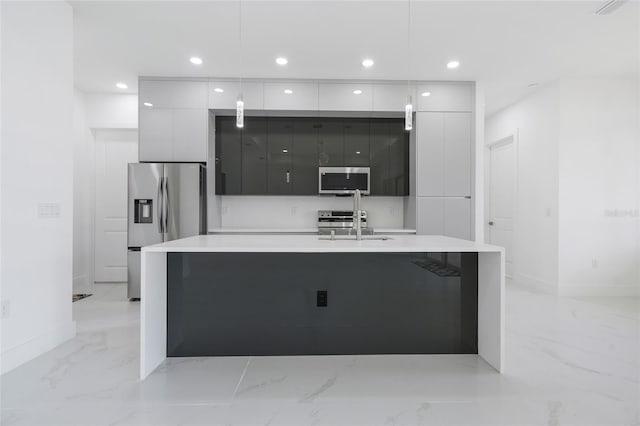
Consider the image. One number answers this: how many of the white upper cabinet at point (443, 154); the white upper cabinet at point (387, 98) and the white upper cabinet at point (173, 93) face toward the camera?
3

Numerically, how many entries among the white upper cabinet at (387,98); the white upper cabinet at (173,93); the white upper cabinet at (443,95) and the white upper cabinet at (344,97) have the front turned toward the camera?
4

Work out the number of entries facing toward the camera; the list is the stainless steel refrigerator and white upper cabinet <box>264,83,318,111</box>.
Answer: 2

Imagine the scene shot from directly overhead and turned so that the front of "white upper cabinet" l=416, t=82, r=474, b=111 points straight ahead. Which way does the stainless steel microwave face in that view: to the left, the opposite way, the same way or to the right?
the same way

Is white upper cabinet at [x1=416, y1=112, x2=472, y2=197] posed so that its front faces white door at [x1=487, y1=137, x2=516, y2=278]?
no

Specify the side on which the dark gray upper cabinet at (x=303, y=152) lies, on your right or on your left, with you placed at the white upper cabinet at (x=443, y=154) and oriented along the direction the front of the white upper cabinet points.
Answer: on your right

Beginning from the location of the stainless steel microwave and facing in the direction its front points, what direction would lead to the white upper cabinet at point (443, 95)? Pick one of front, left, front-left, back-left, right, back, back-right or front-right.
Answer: left

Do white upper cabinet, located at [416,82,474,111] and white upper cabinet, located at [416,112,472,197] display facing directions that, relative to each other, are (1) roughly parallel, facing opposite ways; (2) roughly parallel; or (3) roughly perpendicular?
roughly parallel

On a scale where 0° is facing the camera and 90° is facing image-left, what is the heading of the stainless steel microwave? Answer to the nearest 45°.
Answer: approximately 0°

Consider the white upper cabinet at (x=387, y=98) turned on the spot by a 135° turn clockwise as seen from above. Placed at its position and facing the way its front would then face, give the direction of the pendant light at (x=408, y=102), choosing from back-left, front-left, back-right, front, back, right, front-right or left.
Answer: back-left

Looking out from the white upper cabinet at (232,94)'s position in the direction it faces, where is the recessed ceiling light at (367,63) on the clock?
The recessed ceiling light is roughly at 10 o'clock from the white upper cabinet.

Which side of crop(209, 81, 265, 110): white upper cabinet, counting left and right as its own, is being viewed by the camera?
front

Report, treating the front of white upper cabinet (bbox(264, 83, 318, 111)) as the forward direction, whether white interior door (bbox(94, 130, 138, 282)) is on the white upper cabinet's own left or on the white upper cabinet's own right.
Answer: on the white upper cabinet's own right

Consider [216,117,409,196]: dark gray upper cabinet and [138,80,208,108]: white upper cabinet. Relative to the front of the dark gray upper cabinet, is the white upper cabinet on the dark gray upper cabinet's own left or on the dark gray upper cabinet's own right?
on the dark gray upper cabinet's own right

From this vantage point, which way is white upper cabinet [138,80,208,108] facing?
toward the camera

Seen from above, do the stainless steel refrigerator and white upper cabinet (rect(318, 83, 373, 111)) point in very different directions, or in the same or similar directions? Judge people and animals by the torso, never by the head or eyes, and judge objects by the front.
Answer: same or similar directions

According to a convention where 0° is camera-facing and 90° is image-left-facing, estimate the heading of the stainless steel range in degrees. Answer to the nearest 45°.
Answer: approximately 0°

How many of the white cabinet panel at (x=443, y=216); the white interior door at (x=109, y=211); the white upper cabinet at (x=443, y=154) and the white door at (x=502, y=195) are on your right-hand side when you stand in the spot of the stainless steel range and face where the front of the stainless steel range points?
1

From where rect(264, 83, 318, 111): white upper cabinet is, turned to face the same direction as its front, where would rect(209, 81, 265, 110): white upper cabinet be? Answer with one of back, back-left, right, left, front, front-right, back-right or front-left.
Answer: right
